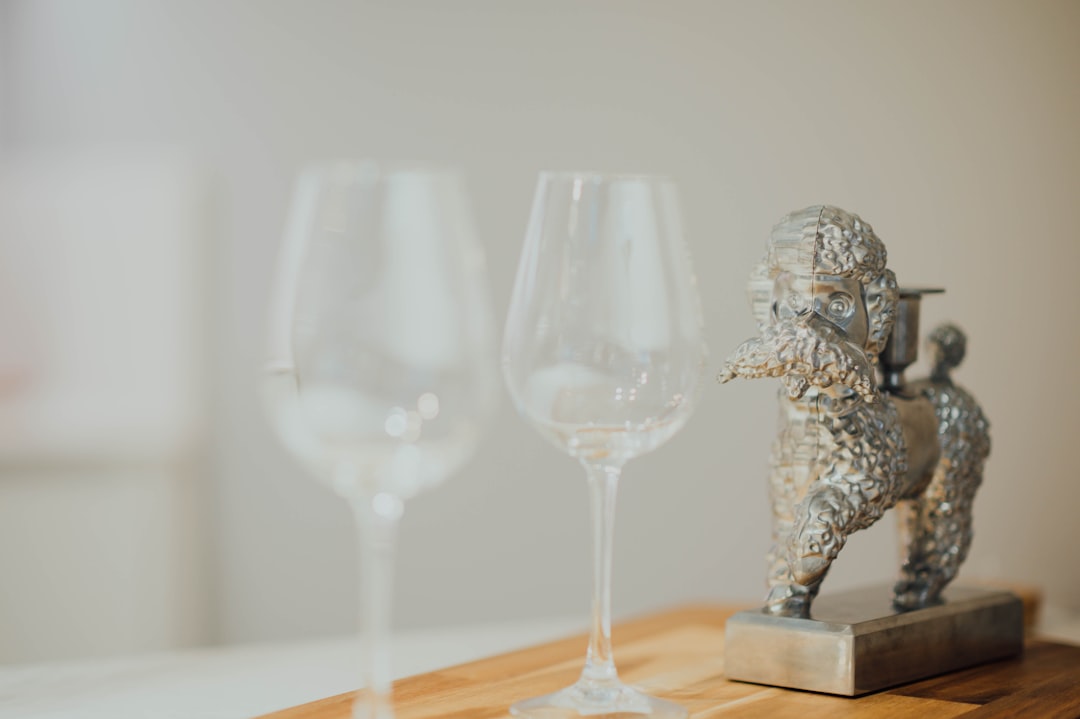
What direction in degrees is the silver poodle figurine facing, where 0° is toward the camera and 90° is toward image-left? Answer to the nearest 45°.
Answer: approximately 45°
